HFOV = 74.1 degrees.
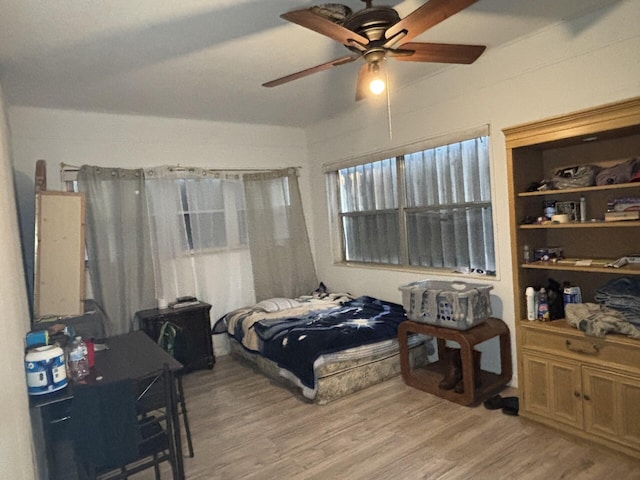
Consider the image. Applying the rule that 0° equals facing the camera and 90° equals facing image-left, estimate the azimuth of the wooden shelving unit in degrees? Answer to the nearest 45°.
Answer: approximately 45°

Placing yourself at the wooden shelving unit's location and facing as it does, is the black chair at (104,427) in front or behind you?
in front

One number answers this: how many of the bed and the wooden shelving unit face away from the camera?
0

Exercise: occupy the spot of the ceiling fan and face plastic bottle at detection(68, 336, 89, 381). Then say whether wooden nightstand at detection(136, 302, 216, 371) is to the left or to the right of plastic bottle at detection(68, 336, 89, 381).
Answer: right

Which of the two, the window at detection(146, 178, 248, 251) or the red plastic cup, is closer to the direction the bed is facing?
the red plastic cup

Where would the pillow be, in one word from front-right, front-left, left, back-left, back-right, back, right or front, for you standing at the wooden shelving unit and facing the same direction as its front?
front-right

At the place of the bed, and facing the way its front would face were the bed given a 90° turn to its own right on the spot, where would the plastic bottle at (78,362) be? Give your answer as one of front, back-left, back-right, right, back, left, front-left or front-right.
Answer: front

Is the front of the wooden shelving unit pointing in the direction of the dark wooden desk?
yes

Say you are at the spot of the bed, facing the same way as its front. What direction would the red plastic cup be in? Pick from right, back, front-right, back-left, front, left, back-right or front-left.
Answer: right

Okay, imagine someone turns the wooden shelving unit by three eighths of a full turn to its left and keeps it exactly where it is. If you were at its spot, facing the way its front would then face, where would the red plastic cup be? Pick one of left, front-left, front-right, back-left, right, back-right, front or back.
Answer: back-right
